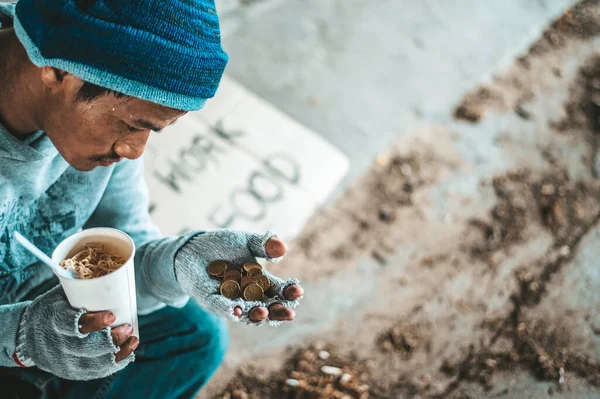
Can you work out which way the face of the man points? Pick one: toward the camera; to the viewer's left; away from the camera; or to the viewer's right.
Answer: to the viewer's right

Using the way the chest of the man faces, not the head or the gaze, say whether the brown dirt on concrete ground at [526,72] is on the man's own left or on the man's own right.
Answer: on the man's own left

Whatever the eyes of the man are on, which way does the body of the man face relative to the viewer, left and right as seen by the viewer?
facing the viewer and to the right of the viewer

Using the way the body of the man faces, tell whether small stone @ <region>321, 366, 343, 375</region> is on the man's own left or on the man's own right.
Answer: on the man's own left
